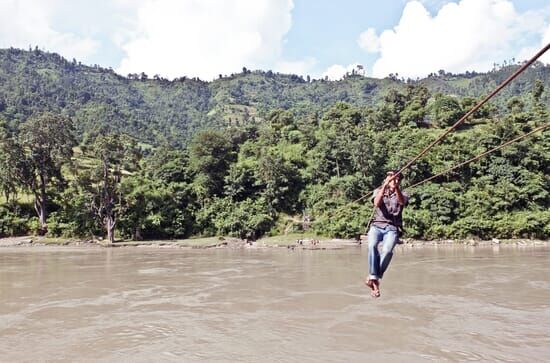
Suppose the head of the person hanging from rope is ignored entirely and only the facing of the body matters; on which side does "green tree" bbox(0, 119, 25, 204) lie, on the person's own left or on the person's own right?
on the person's own right

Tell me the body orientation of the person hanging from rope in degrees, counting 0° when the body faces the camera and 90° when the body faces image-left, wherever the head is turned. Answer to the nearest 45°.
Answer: approximately 0°

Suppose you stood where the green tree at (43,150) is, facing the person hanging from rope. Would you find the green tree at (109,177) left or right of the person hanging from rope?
left

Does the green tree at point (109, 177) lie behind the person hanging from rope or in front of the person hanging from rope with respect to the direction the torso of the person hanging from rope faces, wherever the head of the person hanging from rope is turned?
behind

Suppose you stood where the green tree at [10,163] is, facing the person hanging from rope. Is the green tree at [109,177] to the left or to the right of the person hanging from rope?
left

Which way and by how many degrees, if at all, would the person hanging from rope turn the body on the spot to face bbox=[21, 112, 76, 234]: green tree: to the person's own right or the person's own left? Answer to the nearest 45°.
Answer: approximately 135° to the person's own right
